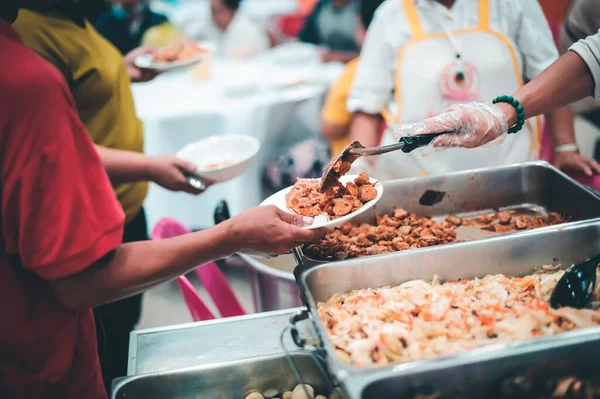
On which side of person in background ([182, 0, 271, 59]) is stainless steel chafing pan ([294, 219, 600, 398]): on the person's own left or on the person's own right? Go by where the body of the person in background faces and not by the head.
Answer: on the person's own left

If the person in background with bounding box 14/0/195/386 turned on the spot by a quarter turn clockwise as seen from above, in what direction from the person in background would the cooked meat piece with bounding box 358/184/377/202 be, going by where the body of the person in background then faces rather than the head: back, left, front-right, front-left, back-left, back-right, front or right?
front-left

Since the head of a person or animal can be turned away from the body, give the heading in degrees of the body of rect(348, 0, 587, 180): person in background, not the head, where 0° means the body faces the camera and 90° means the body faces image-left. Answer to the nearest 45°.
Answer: approximately 0°

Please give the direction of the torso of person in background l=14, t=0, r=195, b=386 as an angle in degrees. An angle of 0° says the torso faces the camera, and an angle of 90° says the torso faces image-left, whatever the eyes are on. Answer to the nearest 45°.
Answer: approximately 270°

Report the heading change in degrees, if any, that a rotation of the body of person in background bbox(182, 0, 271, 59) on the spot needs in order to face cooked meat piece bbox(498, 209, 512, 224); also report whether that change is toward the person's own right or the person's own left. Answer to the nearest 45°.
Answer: approximately 45° to the person's own left

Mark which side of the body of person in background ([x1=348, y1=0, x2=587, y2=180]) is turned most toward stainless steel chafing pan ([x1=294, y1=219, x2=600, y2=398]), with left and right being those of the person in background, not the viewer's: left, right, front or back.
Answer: front

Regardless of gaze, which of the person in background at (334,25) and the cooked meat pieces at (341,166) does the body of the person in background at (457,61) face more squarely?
the cooked meat pieces

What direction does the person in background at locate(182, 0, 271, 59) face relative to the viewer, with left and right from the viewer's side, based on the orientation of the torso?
facing the viewer and to the left of the viewer
